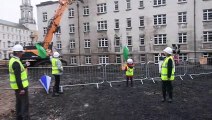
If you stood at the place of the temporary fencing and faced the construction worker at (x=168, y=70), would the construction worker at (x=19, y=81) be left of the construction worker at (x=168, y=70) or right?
right

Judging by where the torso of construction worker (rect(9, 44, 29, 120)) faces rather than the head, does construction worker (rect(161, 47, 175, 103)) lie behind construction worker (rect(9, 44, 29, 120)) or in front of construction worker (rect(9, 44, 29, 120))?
in front

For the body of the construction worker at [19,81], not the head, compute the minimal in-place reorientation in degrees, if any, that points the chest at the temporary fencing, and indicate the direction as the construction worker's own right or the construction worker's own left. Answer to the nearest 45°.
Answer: approximately 45° to the construction worker's own left

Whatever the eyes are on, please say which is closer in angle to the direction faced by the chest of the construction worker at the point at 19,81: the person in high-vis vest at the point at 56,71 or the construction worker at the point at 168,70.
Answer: the construction worker

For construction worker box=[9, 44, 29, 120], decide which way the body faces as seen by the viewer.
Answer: to the viewer's right

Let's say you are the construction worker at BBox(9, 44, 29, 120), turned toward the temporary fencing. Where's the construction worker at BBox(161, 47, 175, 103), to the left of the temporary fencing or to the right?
right

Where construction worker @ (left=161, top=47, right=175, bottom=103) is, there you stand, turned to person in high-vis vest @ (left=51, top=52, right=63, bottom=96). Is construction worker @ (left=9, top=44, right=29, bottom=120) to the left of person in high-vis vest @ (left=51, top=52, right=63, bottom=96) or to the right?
left
